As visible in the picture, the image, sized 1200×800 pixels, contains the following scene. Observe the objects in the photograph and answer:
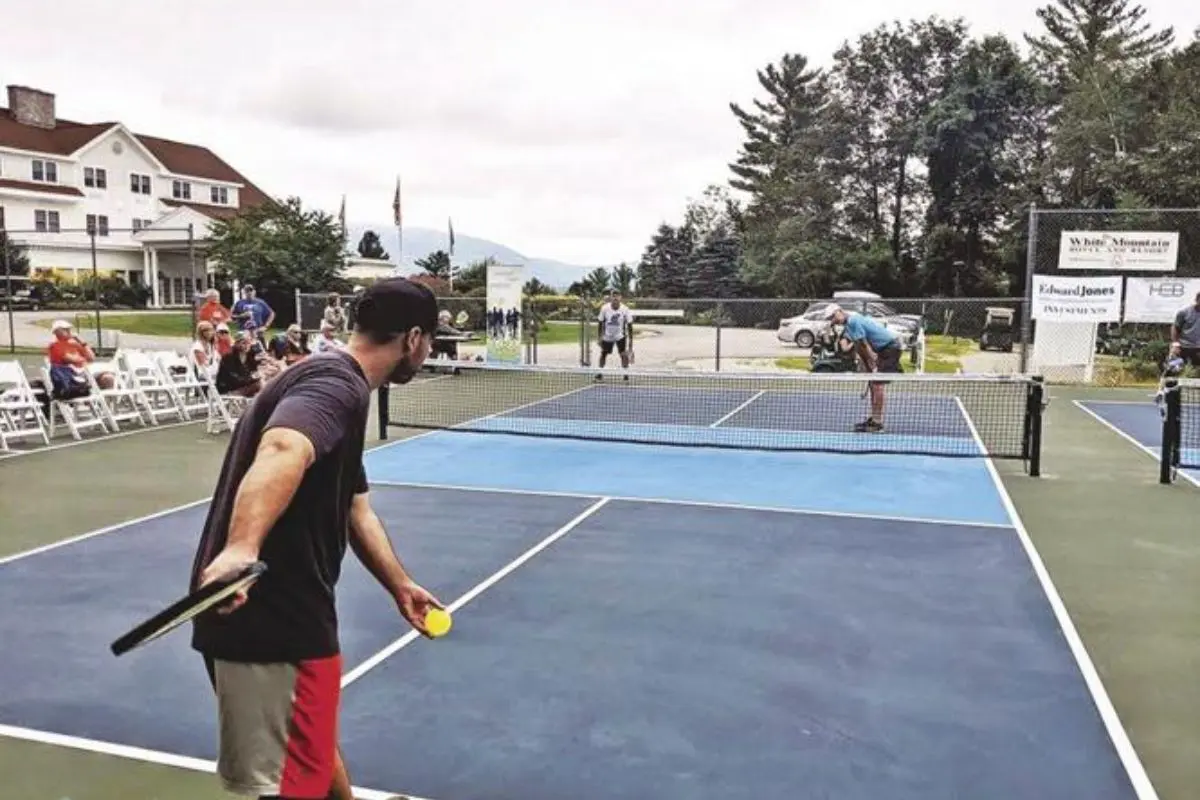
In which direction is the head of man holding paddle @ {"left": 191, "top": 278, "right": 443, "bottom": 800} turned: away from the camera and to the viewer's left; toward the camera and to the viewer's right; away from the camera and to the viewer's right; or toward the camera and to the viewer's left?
away from the camera and to the viewer's right

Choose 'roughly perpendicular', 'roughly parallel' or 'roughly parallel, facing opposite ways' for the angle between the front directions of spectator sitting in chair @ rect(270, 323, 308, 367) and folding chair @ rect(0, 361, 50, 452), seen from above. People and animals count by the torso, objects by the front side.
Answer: roughly parallel

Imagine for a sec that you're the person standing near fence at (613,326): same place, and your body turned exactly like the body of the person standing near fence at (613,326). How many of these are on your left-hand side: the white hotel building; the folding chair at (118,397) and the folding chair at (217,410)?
0

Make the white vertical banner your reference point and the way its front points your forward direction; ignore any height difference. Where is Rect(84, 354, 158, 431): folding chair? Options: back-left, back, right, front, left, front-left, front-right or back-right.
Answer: front-right

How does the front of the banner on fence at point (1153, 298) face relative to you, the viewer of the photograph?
facing the viewer

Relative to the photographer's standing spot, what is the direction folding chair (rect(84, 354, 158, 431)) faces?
facing the viewer and to the right of the viewer

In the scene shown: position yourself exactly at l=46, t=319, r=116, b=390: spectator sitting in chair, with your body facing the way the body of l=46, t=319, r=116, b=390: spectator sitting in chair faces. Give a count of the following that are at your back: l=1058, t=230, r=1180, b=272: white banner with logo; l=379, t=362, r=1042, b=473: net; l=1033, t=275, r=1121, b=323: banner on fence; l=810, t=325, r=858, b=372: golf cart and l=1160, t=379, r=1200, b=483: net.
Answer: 0

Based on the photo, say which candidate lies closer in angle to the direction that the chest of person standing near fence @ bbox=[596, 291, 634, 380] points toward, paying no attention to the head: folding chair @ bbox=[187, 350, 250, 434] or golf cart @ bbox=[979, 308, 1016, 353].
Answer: the folding chair

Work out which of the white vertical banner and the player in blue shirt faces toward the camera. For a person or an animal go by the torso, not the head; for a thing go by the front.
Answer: the white vertical banner

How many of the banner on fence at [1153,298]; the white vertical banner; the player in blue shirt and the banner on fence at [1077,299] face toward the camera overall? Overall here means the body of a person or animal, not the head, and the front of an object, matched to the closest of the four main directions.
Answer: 3

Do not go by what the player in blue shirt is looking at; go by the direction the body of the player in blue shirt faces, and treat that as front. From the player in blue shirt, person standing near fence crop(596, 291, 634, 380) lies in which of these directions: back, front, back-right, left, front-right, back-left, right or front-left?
front-right

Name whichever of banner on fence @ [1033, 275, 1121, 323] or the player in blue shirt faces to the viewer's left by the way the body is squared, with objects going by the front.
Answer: the player in blue shirt

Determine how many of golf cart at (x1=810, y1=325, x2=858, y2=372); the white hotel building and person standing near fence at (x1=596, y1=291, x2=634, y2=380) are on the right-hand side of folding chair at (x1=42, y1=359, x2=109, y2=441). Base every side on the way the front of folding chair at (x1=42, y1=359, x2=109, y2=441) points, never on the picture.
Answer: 0

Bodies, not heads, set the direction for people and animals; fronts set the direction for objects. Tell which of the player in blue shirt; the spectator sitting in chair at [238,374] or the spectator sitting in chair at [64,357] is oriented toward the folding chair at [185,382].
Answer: the player in blue shirt

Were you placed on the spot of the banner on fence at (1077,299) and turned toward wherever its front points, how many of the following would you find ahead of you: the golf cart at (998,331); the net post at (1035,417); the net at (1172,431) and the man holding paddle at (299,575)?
3

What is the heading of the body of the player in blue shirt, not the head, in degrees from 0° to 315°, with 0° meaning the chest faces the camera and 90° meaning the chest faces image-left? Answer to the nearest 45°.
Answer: approximately 90°

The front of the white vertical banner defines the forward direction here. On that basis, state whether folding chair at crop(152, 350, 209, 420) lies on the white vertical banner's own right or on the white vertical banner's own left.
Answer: on the white vertical banner's own right

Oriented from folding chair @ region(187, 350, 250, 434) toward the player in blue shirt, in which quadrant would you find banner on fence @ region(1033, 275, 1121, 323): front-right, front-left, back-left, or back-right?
front-left
